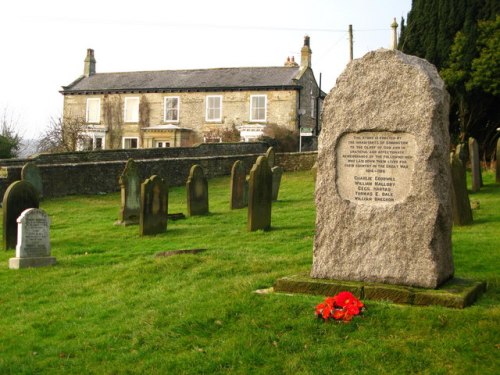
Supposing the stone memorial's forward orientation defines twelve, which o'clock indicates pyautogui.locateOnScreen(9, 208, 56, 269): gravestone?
The gravestone is roughly at 4 o'clock from the stone memorial.

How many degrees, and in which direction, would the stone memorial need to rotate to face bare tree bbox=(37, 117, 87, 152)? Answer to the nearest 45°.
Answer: approximately 135° to its right

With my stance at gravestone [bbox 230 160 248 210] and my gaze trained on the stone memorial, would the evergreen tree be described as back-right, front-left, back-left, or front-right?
back-left

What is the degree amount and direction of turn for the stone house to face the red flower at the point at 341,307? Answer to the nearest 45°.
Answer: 0° — it already faces it

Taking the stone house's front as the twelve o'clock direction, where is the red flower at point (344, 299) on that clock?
The red flower is roughly at 12 o'clock from the stone house.

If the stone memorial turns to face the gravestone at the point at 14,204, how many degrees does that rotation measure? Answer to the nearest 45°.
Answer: approximately 135° to its right

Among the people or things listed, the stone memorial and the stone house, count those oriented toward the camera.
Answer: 2

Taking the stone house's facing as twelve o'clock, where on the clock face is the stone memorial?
The stone memorial is roughly at 12 o'clock from the stone house.

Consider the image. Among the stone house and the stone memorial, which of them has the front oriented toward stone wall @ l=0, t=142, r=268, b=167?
the stone house

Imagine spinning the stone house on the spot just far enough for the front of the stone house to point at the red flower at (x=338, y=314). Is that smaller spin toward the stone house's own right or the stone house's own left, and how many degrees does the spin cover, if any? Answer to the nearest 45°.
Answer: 0° — it already faces it

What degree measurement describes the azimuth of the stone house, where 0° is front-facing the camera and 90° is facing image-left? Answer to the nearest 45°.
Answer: approximately 0°
